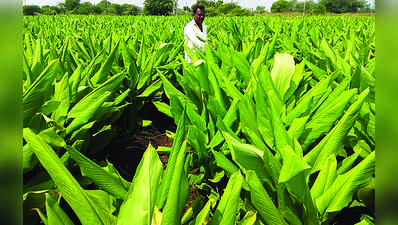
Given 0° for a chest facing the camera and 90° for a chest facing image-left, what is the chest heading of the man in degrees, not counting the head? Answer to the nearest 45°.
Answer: approximately 315°
